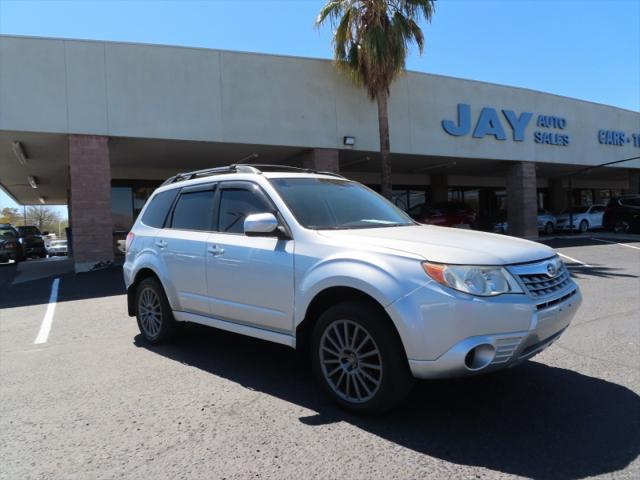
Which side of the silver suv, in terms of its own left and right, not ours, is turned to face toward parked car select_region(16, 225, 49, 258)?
back

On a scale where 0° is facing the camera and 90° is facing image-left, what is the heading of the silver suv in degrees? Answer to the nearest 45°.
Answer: approximately 315°

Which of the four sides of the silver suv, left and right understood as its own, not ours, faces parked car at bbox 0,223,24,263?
back

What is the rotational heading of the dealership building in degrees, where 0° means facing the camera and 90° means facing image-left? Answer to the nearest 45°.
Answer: approximately 315°

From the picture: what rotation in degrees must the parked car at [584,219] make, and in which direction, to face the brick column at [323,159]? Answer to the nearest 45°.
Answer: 0° — it already faces it

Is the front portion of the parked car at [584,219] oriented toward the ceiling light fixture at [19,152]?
yes

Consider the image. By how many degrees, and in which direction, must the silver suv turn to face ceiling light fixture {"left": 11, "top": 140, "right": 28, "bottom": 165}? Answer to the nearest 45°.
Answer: approximately 180°

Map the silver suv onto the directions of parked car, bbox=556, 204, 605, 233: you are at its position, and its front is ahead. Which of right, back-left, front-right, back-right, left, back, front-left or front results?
front-left

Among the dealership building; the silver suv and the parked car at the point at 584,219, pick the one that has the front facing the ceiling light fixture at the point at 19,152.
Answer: the parked car
